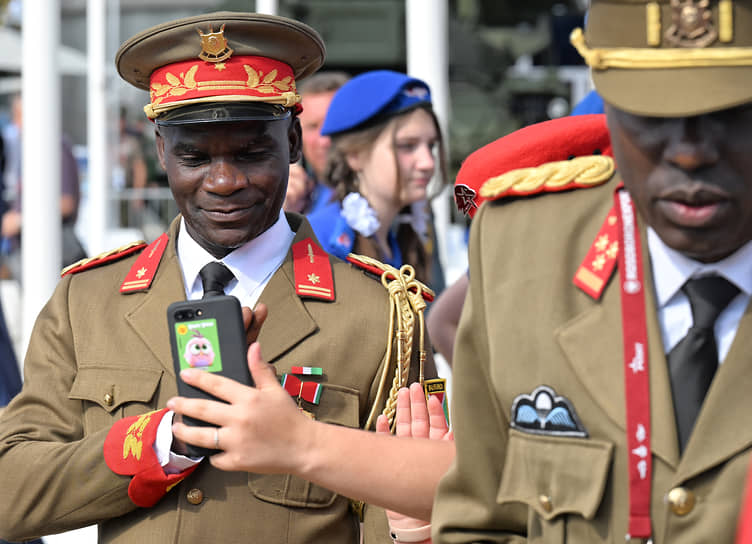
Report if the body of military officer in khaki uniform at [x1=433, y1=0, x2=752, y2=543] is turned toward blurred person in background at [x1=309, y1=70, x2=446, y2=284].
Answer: no

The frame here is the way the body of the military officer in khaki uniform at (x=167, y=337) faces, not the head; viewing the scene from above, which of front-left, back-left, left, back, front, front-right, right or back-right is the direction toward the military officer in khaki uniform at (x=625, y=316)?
front-left

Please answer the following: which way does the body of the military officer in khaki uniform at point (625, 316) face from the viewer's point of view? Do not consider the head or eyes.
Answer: toward the camera

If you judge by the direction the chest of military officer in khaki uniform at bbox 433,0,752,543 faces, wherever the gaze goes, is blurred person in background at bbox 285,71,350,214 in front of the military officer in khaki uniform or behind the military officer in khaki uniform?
behind

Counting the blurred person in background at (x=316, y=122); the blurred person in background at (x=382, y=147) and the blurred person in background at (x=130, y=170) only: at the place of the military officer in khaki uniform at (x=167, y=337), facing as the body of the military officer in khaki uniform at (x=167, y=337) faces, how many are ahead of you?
0

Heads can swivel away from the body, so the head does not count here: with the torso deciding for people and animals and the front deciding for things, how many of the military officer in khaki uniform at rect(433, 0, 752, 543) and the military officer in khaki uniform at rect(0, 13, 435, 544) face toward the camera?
2

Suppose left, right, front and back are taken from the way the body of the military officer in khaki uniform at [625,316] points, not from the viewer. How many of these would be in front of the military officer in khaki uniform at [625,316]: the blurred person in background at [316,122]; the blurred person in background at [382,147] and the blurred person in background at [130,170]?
0

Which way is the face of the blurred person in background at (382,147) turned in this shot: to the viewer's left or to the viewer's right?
to the viewer's right

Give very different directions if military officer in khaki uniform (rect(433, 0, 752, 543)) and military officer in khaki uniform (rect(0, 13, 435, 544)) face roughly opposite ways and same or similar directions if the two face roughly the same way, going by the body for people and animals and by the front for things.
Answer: same or similar directions

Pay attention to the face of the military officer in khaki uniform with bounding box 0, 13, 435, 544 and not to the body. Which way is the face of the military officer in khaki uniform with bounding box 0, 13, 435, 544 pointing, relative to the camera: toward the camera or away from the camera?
toward the camera

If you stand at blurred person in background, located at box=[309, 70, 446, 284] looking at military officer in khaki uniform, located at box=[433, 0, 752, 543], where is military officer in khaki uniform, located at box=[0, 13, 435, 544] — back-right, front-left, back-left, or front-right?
front-right

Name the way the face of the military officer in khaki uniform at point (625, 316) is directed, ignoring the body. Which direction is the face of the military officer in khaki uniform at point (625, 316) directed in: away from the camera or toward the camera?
toward the camera

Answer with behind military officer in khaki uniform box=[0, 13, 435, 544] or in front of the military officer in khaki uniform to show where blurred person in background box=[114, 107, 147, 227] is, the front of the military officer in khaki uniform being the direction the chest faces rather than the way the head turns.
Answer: behind

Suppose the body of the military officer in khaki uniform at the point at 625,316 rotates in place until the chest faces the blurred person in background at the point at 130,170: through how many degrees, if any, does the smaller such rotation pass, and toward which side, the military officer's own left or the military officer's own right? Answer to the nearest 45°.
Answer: approximately 135° to the military officer's own right

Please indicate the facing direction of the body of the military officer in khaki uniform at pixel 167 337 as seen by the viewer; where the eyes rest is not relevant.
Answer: toward the camera
